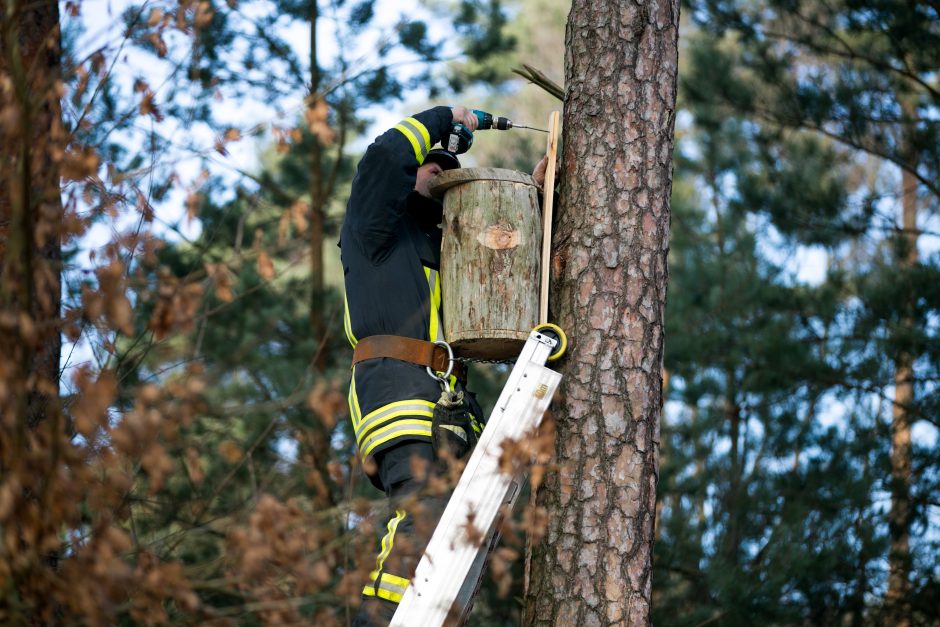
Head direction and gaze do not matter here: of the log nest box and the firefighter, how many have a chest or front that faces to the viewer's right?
1

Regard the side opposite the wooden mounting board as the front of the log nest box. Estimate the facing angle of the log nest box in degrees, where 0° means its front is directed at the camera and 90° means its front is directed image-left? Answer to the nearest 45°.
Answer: approximately 90°

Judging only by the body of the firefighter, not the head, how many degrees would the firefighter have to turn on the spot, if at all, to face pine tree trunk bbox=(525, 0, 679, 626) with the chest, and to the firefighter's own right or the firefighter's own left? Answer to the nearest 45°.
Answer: approximately 45° to the firefighter's own right

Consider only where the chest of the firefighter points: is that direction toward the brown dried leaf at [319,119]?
no

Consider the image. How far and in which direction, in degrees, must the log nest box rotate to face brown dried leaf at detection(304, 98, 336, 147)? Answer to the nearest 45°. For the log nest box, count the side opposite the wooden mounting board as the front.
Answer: approximately 45° to its left

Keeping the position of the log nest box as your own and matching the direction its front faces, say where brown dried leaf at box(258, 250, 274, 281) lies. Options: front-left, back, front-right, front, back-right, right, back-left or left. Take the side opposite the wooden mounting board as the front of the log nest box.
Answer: front-left

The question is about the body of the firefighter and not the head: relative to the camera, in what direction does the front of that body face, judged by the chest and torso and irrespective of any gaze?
to the viewer's right

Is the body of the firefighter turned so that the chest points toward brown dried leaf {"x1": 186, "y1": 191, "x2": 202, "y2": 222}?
no

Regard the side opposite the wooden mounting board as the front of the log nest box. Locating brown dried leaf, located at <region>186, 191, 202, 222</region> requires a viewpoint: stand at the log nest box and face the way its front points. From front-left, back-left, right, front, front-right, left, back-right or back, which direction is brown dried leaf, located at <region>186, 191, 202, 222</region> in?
front-left

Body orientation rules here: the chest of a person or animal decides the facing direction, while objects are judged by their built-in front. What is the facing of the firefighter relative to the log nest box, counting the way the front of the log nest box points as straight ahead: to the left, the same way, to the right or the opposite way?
the opposite way

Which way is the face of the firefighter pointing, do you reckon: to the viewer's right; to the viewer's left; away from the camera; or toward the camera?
to the viewer's right
